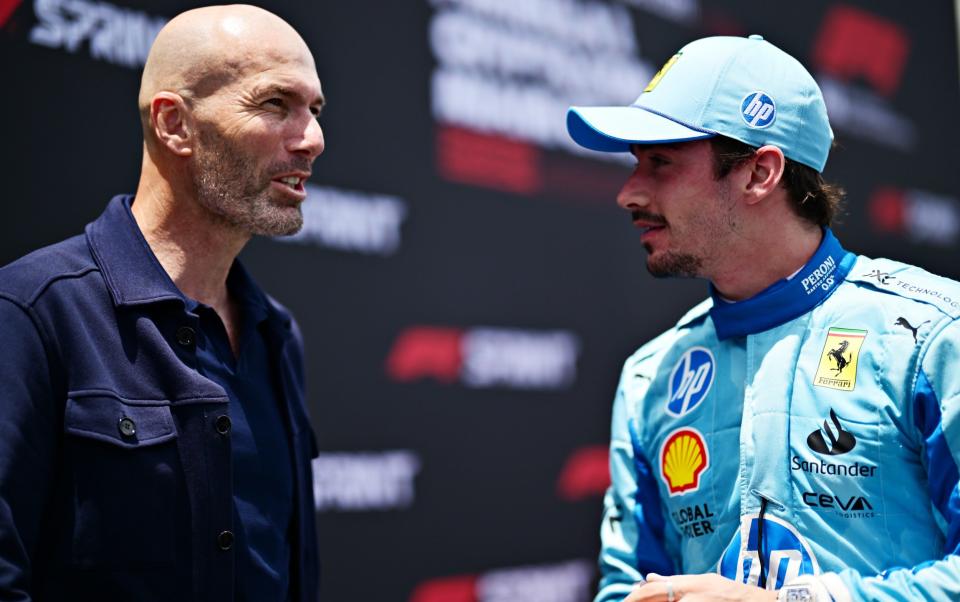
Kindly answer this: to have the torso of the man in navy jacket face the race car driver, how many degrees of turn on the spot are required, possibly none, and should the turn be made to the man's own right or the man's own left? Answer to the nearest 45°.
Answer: approximately 45° to the man's own left

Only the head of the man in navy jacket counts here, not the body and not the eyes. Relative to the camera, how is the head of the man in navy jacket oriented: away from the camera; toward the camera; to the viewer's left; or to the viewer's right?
to the viewer's right

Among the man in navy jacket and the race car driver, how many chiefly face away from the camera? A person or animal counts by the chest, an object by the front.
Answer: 0

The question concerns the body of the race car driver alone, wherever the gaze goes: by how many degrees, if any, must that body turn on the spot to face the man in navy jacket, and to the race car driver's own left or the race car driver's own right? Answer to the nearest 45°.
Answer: approximately 45° to the race car driver's own right

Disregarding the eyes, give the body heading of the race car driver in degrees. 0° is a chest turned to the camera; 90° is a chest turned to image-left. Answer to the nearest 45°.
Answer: approximately 45°

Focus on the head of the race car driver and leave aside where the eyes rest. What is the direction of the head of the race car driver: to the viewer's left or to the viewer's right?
to the viewer's left

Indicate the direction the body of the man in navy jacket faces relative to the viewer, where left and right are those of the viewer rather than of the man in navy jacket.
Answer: facing the viewer and to the right of the viewer
